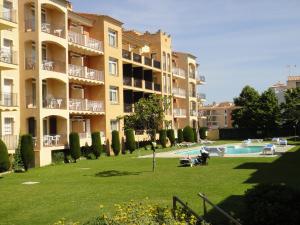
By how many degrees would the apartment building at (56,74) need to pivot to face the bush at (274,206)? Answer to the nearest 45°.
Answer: approximately 45° to its right

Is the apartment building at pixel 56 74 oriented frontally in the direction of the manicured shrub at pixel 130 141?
no

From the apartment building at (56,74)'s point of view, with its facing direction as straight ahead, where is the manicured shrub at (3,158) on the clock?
The manicured shrub is roughly at 2 o'clock from the apartment building.

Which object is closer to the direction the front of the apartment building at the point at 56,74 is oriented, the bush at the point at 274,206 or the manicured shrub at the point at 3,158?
the bush

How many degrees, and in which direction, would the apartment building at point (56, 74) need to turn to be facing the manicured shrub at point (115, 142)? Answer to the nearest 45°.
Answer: approximately 90° to its left

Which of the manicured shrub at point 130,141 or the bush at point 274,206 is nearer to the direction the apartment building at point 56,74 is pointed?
the bush

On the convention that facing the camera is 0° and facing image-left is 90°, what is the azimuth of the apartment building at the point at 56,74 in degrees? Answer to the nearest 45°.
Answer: approximately 315°
